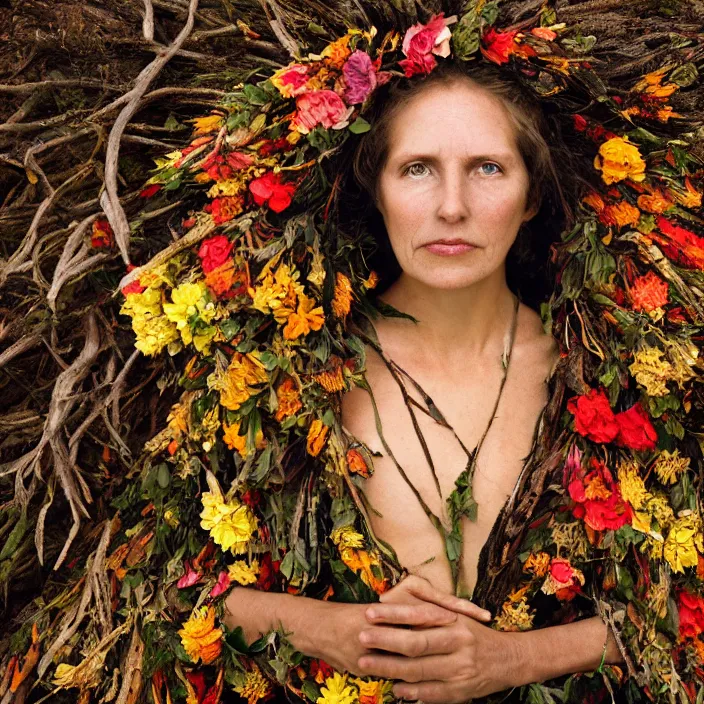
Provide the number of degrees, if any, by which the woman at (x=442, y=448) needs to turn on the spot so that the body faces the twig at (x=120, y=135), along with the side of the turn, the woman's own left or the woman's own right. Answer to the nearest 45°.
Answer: approximately 90° to the woman's own right

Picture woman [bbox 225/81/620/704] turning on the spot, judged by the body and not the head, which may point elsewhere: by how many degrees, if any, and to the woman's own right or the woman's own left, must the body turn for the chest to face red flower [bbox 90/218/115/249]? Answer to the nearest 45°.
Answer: approximately 90° to the woman's own right

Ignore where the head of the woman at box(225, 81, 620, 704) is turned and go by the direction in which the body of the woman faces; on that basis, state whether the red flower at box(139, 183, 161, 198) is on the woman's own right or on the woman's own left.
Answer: on the woman's own right

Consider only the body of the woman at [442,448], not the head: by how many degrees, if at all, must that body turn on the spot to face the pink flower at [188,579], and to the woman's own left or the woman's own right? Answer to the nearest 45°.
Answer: approximately 90° to the woman's own right

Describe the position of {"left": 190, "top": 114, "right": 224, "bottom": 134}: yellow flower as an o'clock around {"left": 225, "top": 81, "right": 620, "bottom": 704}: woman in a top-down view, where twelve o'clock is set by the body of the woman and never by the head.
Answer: The yellow flower is roughly at 4 o'clock from the woman.

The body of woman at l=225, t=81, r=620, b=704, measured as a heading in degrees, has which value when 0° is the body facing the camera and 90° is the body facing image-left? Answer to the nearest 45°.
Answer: approximately 0°
